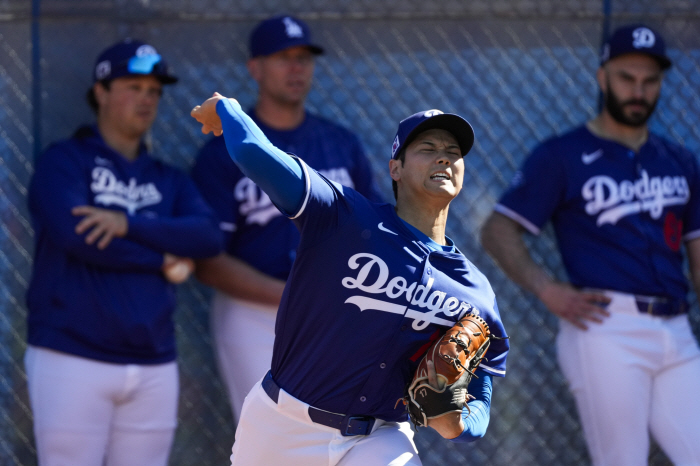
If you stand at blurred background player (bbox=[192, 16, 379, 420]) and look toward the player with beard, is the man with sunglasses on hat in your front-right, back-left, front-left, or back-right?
back-right

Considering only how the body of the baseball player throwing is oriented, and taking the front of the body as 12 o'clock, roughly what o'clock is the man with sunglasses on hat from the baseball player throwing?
The man with sunglasses on hat is roughly at 6 o'clock from the baseball player throwing.

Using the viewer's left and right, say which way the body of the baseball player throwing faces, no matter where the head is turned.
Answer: facing the viewer and to the right of the viewer

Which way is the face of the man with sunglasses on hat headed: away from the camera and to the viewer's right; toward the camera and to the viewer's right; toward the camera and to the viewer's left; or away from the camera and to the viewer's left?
toward the camera and to the viewer's right

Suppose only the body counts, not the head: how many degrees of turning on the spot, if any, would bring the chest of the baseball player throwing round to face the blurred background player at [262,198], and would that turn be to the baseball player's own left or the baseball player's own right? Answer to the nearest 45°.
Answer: approximately 135° to the baseball player's own left

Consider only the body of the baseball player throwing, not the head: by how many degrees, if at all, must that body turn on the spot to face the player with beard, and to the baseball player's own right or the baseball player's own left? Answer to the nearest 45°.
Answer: approximately 90° to the baseball player's own left

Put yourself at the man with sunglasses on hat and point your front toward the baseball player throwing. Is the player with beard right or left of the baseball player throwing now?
left
